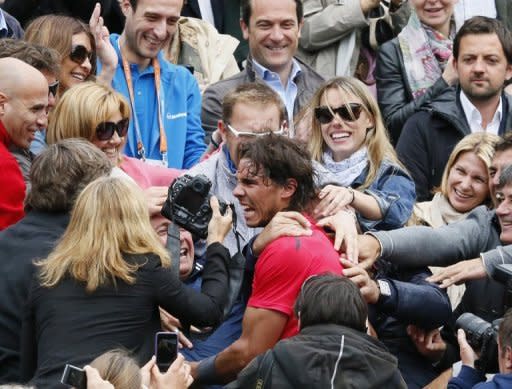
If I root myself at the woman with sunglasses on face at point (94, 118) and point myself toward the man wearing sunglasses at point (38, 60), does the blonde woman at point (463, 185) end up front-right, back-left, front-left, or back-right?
back-right

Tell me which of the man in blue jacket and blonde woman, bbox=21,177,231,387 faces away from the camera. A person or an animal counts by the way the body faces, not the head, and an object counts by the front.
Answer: the blonde woman

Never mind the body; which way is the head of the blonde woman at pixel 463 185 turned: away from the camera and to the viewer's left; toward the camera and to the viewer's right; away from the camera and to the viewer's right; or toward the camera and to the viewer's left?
toward the camera and to the viewer's left

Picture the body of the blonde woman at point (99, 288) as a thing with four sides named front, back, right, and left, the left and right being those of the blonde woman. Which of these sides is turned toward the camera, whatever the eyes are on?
back

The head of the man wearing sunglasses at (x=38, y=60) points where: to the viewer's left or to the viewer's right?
to the viewer's right
